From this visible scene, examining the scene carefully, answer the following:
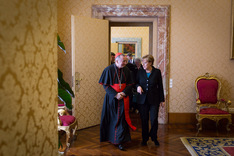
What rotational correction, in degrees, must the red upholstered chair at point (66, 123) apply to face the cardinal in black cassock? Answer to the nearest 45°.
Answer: approximately 45° to its left

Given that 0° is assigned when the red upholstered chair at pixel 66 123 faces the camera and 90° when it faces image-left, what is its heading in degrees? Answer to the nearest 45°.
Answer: approximately 315°

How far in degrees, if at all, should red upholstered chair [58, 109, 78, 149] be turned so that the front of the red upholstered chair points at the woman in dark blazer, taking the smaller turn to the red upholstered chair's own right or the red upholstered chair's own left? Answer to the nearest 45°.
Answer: approximately 45° to the red upholstered chair's own left

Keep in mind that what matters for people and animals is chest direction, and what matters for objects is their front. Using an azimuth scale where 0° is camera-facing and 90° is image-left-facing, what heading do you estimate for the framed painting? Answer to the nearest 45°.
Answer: approximately 0°

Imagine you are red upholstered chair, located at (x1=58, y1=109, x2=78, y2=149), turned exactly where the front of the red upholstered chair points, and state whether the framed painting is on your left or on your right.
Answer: on your left

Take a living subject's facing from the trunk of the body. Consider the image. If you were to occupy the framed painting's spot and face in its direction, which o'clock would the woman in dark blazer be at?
The woman in dark blazer is roughly at 12 o'clock from the framed painting.
